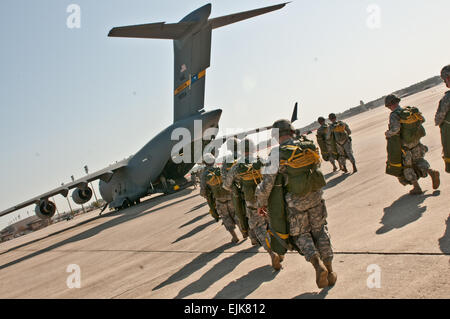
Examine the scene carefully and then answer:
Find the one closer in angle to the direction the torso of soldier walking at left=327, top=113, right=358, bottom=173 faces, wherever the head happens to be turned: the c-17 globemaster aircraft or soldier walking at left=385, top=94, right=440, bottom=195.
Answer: the c-17 globemaster aircraft

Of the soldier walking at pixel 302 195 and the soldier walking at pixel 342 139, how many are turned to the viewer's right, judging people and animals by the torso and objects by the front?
0

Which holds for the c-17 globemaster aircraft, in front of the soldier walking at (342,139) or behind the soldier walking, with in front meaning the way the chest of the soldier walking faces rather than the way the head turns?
in front

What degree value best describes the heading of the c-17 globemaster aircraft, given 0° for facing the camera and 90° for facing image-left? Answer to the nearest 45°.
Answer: approximately 135°

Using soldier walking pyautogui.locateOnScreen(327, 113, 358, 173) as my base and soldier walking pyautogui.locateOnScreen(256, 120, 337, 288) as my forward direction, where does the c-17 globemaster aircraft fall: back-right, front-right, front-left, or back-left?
back-right

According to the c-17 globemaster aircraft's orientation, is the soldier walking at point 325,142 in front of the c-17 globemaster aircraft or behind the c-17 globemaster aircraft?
behind

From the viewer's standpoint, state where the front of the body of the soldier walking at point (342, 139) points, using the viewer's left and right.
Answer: facing away from the viewer and to the left of the viewer

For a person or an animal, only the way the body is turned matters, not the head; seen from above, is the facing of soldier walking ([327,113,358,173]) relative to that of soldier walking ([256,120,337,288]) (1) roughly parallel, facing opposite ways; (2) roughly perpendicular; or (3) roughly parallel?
roughly parallel
